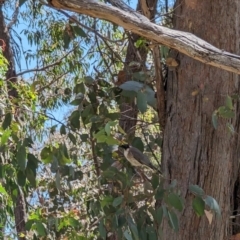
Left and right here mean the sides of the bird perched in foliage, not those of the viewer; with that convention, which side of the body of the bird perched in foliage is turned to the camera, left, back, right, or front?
left

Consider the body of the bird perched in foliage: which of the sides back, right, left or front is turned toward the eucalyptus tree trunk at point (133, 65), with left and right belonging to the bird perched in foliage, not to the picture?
right

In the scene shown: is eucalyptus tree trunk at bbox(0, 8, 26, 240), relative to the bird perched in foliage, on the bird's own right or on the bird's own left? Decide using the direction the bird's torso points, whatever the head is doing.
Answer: on the bird's own right
